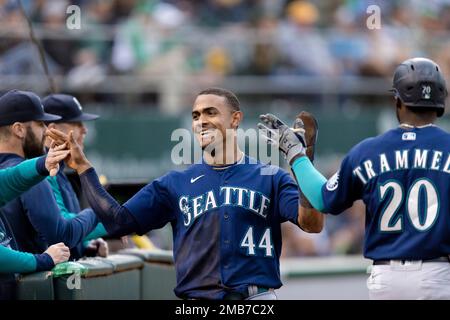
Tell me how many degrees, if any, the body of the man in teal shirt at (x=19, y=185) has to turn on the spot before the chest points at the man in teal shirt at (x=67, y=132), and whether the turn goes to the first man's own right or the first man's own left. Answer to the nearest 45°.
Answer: approximately 90° to the first man's own left

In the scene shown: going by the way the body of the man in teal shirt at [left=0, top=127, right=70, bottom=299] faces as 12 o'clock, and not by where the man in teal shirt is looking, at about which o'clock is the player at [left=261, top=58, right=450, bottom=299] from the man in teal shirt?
The player is roughly at 1 o'clock from the man in teal shirt.

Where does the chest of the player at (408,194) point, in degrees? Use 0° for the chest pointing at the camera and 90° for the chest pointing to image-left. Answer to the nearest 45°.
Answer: approximately 180°

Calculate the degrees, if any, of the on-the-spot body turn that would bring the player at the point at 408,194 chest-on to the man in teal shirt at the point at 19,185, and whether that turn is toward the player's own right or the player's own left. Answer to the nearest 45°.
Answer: approximately 90° to the player's own left

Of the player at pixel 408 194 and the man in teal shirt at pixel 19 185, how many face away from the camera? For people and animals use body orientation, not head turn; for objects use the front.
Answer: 1

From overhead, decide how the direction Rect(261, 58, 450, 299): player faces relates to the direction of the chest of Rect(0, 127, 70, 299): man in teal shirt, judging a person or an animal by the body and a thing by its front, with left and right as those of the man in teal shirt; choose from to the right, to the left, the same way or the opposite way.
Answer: to the left

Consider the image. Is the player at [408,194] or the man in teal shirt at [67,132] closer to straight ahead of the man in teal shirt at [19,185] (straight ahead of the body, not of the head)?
the player

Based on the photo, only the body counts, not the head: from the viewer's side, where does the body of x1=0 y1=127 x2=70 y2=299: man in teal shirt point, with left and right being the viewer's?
facing to the right of the viewer
